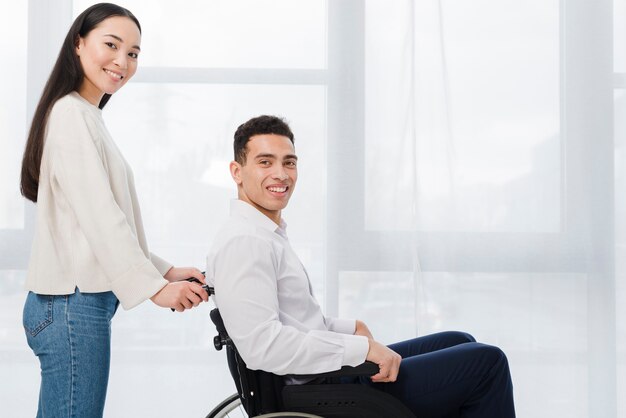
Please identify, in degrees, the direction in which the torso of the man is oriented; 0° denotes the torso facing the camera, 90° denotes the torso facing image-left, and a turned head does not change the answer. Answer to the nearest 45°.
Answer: approximately 270°

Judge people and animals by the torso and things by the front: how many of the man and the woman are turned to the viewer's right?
2

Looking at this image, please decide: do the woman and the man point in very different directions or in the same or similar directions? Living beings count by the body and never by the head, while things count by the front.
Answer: same or similar directions

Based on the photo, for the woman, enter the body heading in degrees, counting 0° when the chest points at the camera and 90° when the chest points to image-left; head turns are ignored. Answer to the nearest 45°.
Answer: approximately 270°
